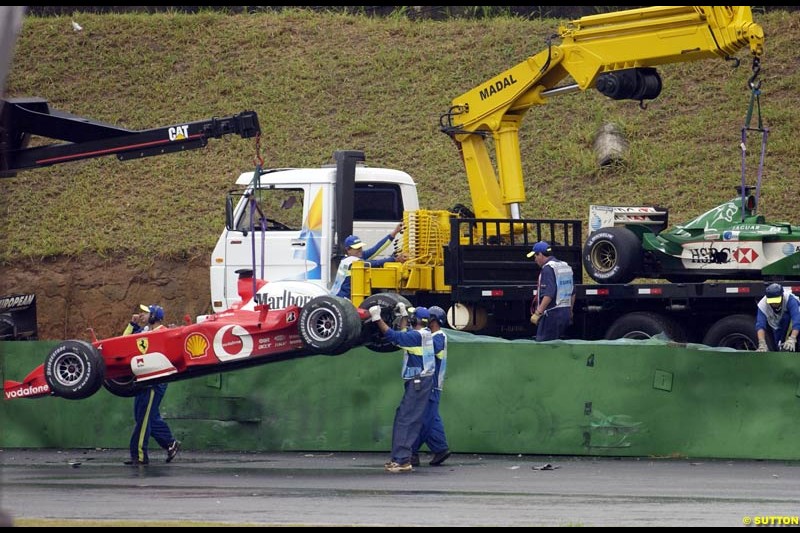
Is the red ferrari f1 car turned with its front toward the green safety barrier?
no
